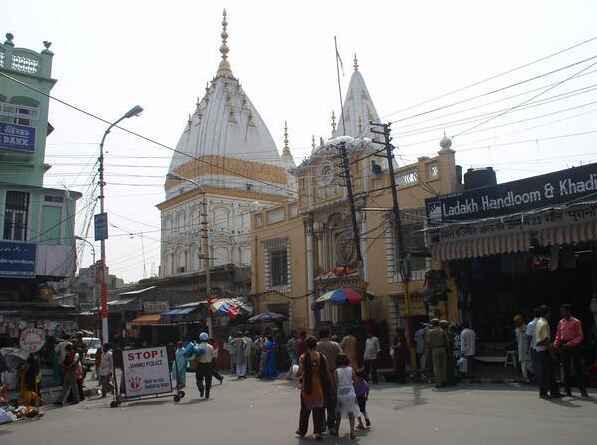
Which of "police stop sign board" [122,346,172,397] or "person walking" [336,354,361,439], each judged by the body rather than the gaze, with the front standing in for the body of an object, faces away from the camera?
the person walking

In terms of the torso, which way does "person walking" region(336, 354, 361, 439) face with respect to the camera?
away from the camera

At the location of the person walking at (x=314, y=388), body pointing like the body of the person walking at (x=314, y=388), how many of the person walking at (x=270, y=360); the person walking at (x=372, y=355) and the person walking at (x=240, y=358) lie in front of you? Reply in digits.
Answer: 3

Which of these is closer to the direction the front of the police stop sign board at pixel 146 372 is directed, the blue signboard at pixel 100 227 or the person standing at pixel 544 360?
the person standing

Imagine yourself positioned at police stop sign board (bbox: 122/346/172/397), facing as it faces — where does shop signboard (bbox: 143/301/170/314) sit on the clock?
The shop signboard is roughly at 6 o'clock from the police stop sign board.

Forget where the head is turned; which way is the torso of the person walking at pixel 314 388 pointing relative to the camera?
away from the camera

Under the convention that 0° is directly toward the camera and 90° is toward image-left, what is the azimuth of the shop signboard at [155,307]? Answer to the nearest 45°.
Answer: approximately 0°
